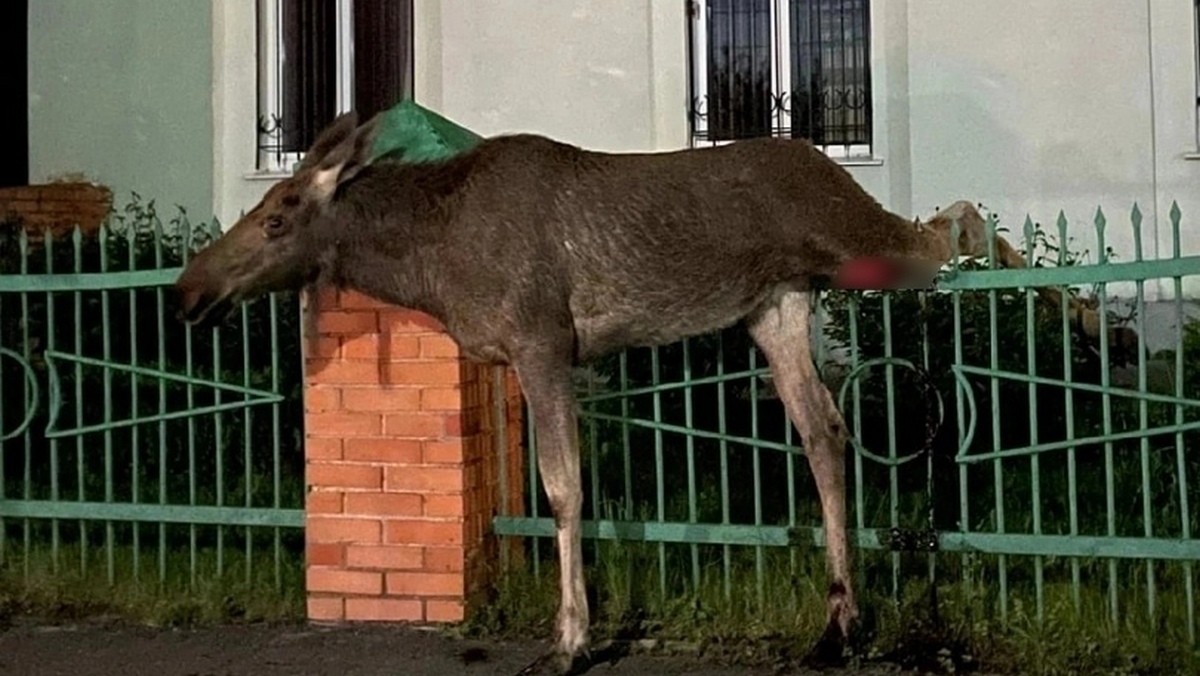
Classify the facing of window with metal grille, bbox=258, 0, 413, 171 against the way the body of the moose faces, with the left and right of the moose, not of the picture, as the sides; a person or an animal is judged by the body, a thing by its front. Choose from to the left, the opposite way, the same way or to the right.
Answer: to the left

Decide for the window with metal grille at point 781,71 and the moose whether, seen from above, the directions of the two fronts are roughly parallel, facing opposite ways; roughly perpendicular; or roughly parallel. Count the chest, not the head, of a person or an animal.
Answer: roughly perpendicular

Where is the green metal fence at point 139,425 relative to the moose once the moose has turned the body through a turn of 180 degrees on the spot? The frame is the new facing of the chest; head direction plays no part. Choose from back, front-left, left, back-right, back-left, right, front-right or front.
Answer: back-left

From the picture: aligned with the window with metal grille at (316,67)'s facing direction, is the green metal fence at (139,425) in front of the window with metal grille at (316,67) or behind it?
in front

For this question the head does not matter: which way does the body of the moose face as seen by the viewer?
to the viewer's left

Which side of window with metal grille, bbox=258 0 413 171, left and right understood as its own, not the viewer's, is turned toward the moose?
front

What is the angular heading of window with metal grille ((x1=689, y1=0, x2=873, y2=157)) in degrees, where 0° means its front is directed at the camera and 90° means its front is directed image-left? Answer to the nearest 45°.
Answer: approximately 0°
